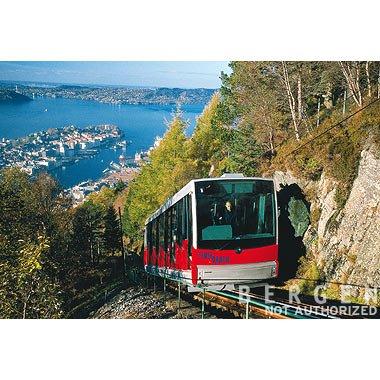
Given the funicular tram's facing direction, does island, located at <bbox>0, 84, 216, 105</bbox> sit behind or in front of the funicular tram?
behind

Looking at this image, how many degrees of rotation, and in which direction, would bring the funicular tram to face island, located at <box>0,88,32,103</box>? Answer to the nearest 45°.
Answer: approximately 135° to its right

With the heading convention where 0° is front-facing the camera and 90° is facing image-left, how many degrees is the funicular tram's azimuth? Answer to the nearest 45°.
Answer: approximately 315°

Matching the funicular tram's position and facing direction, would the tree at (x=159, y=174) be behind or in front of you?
behind

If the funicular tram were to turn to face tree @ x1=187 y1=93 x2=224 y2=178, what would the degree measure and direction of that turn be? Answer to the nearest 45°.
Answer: approximately 135° to its left
